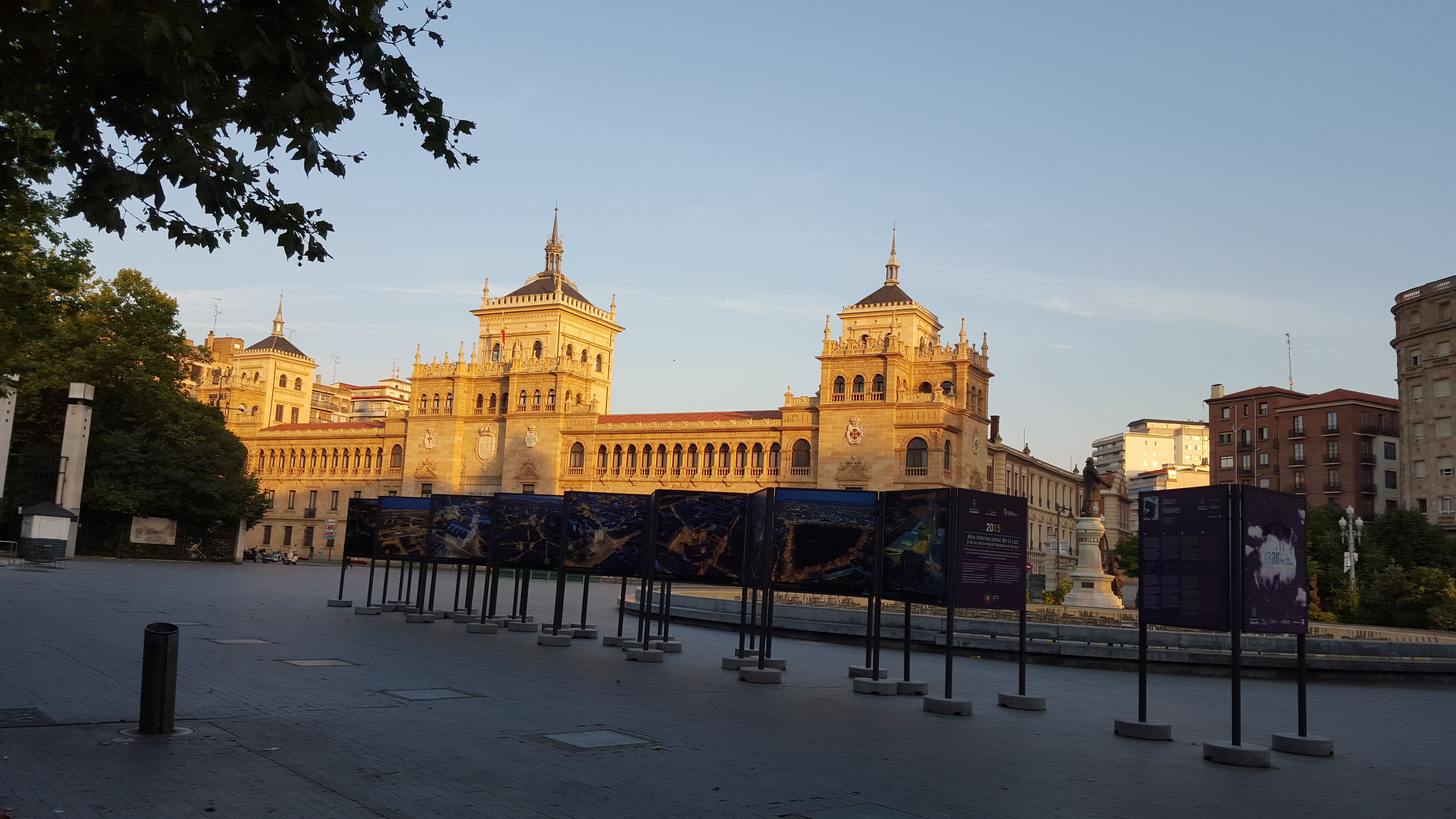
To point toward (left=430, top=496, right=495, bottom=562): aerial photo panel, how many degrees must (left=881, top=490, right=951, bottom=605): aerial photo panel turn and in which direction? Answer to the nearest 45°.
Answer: approximately 90° to its right

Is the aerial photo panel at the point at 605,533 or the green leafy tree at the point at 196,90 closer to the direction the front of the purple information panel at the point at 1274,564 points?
the green leafy tree

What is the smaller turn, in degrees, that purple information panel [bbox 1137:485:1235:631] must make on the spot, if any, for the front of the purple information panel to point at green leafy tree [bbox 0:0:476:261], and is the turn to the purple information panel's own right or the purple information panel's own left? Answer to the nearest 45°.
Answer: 0° — it already faces it

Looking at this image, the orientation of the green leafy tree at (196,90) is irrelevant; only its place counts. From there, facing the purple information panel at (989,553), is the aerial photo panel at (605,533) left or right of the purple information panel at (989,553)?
left

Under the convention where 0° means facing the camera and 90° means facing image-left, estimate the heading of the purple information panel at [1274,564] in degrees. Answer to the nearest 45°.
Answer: approximately 315°

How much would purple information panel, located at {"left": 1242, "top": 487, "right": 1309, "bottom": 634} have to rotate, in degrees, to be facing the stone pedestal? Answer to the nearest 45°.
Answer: approximately 135° to its left

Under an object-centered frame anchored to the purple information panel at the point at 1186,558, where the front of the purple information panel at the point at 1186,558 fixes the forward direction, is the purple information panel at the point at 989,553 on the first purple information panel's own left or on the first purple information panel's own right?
on the first purple information panel's own right

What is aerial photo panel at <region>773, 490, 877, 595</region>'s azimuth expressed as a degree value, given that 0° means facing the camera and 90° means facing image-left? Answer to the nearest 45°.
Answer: approximately 45°

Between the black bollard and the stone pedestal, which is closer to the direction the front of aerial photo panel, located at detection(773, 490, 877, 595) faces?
the black bollard

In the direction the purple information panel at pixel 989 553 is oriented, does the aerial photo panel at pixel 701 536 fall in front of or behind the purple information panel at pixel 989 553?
behind

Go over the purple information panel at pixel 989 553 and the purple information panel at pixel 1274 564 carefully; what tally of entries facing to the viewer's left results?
0
